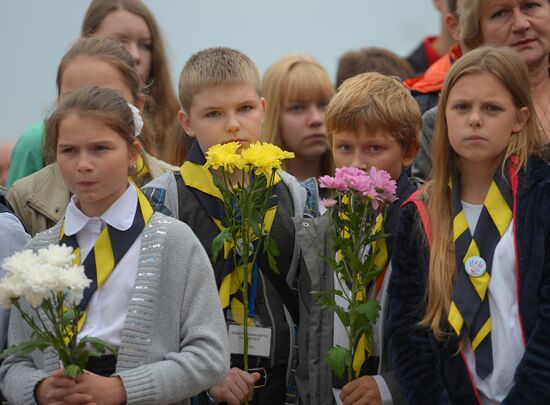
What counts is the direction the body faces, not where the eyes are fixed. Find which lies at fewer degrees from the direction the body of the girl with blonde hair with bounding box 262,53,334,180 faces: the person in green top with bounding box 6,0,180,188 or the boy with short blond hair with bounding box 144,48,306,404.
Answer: the boy with short blond hair

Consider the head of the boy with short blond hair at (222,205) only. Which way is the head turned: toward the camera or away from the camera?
toward the camera

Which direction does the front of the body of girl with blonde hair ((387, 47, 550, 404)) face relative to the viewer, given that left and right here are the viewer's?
facing the viewer

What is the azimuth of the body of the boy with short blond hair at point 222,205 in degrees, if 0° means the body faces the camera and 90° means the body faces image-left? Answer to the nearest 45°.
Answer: approximately 0°

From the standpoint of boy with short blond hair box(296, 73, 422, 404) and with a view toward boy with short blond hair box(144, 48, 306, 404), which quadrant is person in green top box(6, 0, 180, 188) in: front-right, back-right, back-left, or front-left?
front-right

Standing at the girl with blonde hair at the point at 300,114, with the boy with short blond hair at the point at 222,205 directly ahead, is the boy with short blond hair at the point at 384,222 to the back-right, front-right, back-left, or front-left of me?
front-left

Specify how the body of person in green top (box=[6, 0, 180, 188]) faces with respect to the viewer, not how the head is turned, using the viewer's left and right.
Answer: facing the viewer and to the right of the viewer

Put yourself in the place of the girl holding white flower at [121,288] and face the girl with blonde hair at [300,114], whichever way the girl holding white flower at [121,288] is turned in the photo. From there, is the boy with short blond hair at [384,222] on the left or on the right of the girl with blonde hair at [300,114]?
right

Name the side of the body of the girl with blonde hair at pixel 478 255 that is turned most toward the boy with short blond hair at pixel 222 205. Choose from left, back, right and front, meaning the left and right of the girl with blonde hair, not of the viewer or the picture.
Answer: right

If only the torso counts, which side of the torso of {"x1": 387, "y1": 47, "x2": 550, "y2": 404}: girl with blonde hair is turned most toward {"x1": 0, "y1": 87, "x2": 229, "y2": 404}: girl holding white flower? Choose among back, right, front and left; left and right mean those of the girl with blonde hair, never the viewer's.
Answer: right

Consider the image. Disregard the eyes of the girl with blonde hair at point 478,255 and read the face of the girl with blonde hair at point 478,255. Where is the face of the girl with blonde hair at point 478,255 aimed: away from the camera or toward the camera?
toward the camera

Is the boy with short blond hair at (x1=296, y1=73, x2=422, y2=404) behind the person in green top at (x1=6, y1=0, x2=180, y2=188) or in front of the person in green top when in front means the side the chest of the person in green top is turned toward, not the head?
in front

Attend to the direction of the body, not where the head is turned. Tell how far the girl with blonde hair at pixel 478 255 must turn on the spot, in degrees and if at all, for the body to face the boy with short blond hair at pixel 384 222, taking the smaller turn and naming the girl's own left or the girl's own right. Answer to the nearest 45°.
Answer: approximately 135° to the girl's own right

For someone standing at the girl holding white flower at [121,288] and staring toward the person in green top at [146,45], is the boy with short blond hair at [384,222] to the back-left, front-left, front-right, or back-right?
front-right

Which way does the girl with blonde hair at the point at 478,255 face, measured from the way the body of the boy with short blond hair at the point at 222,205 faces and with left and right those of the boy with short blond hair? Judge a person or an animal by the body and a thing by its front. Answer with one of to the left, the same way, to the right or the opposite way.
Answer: the same way
